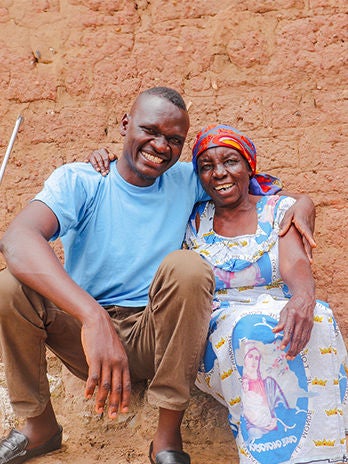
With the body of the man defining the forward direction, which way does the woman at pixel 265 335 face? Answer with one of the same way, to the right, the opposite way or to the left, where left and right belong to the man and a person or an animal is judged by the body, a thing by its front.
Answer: the same way

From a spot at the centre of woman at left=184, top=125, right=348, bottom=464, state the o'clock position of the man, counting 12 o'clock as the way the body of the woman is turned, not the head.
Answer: The man is roughly at 3 o'clock from the woman.

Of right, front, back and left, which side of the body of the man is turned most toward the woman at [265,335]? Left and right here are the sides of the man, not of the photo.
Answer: left

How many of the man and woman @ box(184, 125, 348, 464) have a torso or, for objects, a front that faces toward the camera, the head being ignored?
2

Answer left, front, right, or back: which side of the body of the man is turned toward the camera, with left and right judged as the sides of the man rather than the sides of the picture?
front

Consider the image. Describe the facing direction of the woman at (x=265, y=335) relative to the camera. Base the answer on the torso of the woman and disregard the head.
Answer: toward the camera

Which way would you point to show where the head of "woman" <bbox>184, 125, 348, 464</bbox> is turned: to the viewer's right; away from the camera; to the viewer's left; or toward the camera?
toward the camera
